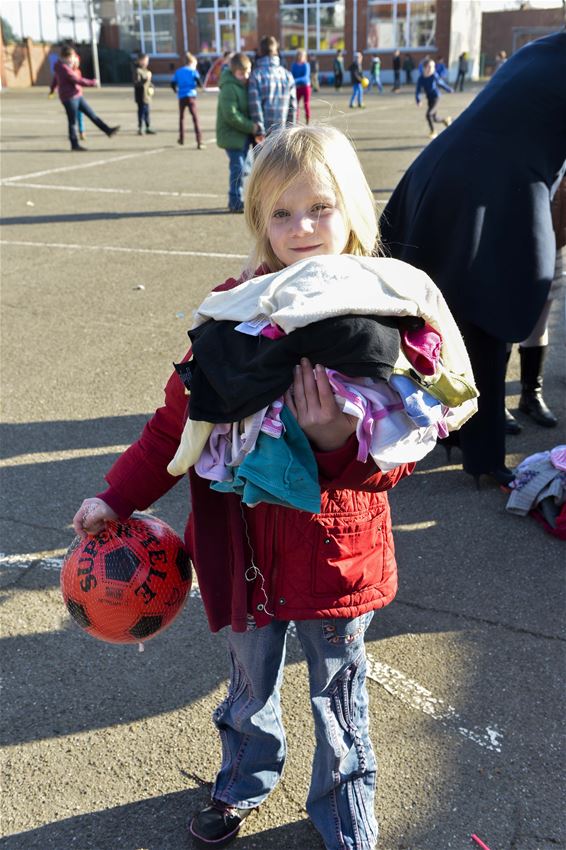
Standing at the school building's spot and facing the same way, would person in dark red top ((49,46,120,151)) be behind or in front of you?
in front

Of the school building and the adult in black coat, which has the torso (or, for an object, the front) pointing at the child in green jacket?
the school building

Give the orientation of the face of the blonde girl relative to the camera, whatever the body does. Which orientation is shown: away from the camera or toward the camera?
toward the camera

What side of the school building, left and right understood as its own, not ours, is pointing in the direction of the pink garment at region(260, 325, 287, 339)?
front

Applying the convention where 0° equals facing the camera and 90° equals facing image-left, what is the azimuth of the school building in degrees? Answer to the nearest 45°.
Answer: approximately 0°

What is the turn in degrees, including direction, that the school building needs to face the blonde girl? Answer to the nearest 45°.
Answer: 0° — it already faces them

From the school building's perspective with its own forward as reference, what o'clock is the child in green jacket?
The child in green jacket is roughly at 12 o'clock from the school building.

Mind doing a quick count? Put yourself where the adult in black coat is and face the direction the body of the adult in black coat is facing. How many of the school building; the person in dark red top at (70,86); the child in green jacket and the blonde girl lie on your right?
1

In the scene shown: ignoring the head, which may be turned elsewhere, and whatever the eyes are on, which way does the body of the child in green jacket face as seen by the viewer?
to the viewer's right
